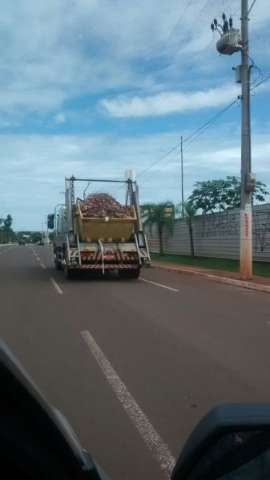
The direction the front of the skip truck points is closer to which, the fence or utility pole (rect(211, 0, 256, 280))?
the fence

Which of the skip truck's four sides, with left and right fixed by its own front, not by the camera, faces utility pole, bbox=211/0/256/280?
right

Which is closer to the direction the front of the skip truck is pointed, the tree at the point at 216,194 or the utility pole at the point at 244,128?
the tree

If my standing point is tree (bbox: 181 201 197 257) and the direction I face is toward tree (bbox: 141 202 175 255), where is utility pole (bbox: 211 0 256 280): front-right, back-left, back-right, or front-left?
back-left

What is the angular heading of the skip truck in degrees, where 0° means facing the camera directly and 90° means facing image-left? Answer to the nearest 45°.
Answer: approximately 180°
